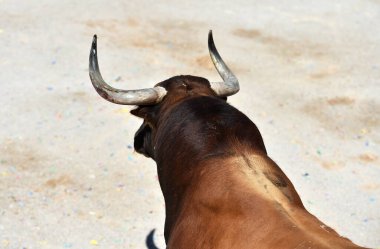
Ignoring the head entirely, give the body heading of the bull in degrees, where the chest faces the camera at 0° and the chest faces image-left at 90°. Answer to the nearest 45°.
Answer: approximately 135°
